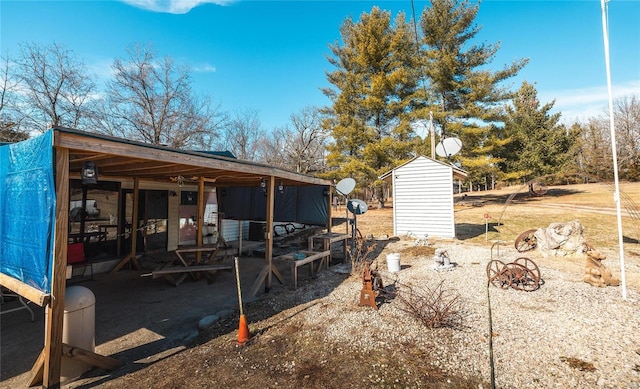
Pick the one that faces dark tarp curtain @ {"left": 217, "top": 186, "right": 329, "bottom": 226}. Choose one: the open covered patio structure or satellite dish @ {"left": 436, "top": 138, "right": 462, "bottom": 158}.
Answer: the satellite dish

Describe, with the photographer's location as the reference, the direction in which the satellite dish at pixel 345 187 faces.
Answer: facing the viewer and to the left of the viewer

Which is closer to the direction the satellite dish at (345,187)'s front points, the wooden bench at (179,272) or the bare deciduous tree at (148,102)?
the wooden bench

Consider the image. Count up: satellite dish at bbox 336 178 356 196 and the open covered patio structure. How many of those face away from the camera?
0

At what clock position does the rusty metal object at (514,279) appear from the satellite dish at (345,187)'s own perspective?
The rusty metal object is roughly at 9 o'clock from the satellite dish.

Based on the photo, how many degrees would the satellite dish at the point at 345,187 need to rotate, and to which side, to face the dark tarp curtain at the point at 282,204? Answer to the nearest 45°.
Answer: approximately 45° to its right

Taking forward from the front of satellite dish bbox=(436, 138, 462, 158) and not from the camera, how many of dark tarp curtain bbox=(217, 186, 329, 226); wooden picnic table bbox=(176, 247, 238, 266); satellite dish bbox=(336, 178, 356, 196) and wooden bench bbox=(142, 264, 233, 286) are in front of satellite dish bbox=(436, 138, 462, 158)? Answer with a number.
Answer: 4

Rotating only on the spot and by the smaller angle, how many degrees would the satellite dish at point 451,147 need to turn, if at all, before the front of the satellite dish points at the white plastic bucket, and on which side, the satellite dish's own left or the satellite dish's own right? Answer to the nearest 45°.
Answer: approximately 45° to the satellite dish's own left

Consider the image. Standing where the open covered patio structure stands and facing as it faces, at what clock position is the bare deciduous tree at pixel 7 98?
The bare deciduous tree is roughly at 7 o'clock from the open covered patio structure.

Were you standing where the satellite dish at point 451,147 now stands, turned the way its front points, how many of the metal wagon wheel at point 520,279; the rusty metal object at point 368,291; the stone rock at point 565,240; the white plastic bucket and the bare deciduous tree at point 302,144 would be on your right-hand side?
1

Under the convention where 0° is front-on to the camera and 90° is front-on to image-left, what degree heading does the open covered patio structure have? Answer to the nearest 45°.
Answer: approximately 315°

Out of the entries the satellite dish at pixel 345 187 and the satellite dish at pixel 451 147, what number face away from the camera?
0
